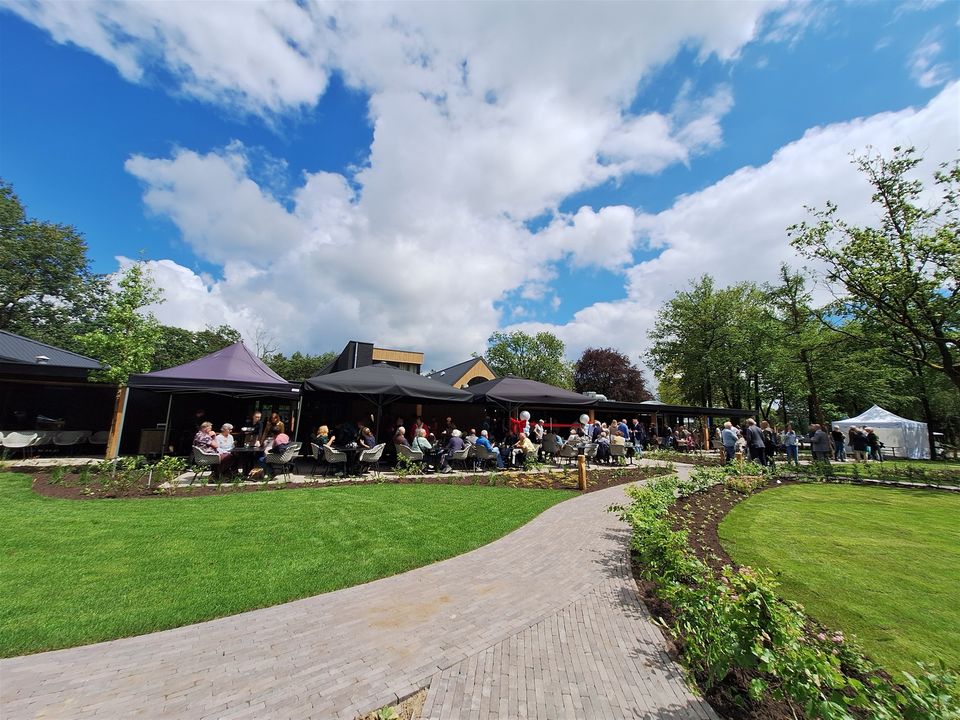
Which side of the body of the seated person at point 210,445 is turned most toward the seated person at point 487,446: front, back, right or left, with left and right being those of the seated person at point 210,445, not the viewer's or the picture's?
front

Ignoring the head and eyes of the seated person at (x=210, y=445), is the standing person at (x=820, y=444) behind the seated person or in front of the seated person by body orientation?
in front

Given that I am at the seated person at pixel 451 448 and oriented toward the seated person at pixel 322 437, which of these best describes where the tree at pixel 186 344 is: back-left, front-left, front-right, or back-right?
front-right

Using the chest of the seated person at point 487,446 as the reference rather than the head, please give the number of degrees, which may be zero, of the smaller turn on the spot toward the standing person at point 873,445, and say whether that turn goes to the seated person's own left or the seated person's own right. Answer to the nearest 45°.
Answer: approximately 45° to the seated person's own left

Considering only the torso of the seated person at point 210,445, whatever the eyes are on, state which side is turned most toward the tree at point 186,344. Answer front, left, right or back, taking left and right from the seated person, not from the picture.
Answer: left

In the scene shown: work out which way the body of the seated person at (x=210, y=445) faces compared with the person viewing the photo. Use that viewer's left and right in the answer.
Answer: facing to the right of the viewer
